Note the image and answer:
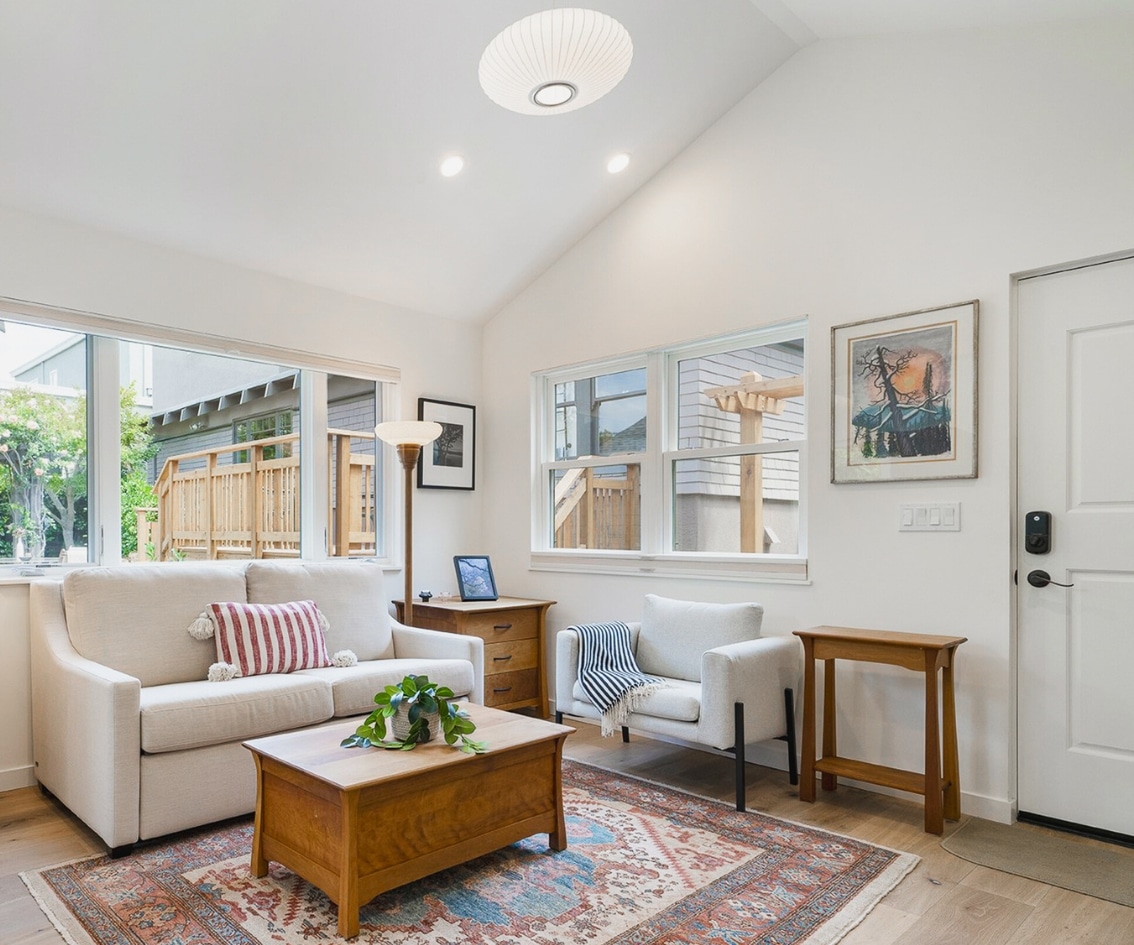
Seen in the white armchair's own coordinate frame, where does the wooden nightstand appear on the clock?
The wooden nightstand is roughly at 3 o'clock from the white armchair.

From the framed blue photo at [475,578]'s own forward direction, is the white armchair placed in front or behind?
in front

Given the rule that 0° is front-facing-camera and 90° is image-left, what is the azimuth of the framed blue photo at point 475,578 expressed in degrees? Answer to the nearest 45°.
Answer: approximately 0°

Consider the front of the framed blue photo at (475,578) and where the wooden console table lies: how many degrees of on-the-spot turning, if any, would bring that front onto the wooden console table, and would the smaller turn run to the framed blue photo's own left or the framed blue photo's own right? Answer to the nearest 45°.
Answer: approximately 45° to the framed blue photo's own left

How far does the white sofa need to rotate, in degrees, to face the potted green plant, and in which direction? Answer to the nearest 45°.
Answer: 0° — it already faces it

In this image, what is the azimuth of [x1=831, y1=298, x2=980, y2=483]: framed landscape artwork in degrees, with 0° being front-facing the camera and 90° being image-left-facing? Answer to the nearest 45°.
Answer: approximately 45°

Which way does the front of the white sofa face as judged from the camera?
facing the viewer and to the right of the viewer

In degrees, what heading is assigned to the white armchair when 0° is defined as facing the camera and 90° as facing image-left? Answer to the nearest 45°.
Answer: approximately 45°

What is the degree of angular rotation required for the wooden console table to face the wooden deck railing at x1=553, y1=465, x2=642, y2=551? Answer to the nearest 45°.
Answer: approximately 90° to its right
